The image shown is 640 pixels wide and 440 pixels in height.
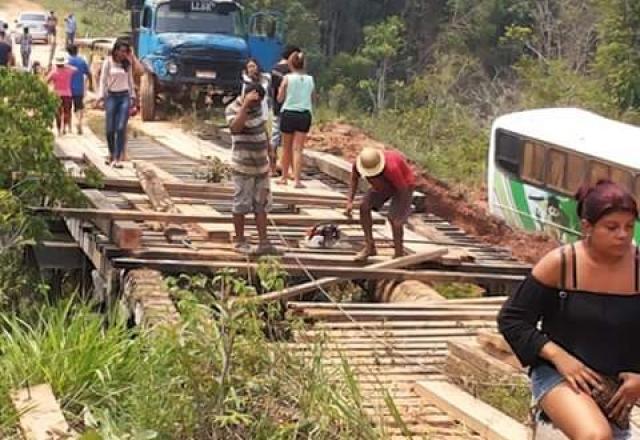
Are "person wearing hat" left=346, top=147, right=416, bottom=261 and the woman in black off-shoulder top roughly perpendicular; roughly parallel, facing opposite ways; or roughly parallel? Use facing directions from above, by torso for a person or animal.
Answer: roughly perpendicular

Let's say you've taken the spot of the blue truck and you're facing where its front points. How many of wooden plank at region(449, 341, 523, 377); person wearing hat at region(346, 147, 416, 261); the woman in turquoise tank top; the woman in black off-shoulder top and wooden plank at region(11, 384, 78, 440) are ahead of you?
5

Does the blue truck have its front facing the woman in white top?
yes

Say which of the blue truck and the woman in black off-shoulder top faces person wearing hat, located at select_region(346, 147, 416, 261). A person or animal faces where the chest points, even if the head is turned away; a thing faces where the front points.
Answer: the blue truck

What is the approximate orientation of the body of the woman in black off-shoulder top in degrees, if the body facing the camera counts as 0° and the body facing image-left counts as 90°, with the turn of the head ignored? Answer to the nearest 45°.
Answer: approximately 315°

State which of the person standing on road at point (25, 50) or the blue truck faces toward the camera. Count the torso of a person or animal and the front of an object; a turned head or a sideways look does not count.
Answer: the blue truck

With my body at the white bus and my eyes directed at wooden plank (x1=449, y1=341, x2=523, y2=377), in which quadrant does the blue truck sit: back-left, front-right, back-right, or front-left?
back-right

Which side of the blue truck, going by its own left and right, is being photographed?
front

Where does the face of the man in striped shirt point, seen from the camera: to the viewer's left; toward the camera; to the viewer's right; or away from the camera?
toward the camera

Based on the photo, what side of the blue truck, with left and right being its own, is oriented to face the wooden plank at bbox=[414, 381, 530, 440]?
front

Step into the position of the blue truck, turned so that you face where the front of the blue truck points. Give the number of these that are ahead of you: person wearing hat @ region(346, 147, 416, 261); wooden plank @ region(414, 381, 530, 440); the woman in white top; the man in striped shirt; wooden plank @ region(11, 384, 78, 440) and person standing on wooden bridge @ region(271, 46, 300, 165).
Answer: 6

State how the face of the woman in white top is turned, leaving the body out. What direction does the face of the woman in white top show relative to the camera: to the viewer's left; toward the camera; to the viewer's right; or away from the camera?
toward the camera
